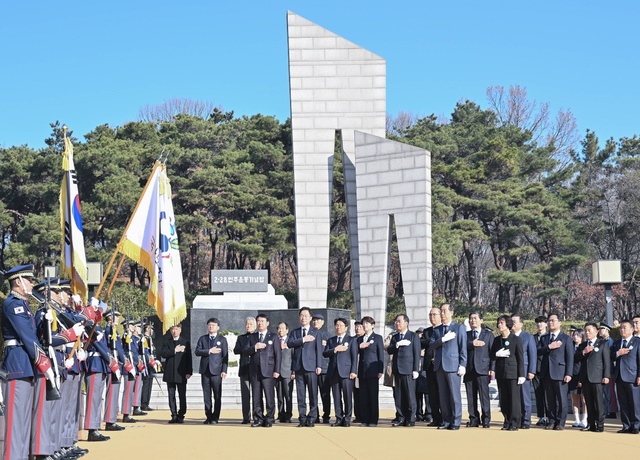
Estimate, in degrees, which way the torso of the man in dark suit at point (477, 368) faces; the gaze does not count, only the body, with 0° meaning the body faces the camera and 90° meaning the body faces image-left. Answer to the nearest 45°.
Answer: approximately 45°

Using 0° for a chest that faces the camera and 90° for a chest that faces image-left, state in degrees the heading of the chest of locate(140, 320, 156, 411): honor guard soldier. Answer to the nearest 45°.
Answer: approximately 270°

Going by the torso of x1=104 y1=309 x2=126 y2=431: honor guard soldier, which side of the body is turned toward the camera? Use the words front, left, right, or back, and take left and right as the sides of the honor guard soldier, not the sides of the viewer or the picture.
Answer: right

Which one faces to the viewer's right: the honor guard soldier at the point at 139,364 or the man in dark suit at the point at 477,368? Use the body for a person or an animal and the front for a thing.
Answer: the honor guard soldier

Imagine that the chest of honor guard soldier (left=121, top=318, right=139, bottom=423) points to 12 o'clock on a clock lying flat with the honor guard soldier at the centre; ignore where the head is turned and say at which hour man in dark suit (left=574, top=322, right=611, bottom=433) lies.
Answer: The man in dark suit is roughly at 1 o'clock from the honor guard soldier.

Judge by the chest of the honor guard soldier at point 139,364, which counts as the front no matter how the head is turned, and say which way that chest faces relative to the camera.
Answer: to the viewer's right

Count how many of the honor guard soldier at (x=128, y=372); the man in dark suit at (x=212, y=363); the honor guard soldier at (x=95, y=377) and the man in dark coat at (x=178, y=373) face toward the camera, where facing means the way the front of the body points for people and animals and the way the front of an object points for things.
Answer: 2

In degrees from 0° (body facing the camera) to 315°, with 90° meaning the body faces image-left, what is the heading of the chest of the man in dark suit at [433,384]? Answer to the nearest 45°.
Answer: approximately 45°

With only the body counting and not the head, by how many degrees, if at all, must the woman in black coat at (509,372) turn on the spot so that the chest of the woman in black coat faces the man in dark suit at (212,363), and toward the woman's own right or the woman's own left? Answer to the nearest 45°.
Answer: approximately 45° to the woman's own right

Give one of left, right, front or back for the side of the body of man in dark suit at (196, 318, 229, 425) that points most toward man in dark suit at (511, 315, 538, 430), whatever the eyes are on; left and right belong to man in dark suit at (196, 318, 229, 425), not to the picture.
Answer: left

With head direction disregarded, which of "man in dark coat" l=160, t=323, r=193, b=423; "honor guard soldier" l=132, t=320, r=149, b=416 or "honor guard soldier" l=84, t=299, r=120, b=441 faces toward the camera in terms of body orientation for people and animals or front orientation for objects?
the man in dark coat

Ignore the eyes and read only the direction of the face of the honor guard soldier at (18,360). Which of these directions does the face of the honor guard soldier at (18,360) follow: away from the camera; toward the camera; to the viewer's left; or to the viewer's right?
to the viewer's right

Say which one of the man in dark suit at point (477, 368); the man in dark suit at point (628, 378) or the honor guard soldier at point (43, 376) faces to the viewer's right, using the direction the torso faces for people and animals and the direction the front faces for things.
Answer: the honor guard soldier

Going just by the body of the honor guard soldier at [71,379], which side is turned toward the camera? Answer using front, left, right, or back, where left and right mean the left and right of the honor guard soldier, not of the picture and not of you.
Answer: right

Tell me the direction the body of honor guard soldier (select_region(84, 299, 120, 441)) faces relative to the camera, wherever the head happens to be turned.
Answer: to the viewer's right

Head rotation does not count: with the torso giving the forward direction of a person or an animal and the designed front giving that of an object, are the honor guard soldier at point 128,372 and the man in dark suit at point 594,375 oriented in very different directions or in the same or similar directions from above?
very different directions

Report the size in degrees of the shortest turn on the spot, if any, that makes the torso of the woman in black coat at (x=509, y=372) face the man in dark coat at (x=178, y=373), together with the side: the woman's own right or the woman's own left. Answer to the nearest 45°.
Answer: approximately 45° to the woman's own right

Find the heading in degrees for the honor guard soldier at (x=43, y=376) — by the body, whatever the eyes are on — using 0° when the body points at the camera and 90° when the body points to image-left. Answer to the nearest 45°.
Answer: approximately 270°

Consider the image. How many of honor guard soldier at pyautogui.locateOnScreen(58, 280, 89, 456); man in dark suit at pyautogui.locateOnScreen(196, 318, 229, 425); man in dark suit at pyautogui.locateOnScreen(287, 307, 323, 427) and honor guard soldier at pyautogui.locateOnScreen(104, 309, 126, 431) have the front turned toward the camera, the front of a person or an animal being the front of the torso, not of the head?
2

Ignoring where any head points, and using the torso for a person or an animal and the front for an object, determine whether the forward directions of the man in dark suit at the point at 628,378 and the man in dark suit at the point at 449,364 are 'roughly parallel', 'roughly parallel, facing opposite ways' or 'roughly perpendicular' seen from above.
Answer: roughly parallel

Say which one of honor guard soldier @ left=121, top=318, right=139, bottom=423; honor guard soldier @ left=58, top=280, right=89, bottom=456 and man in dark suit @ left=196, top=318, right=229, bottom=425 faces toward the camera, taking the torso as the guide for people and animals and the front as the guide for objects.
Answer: the man in dark suit
